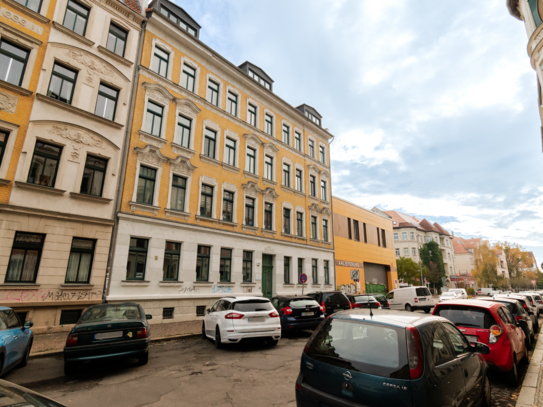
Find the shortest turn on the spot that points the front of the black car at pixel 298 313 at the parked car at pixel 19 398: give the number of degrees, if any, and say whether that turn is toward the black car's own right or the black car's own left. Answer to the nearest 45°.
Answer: approximately 135° to the black car's own left

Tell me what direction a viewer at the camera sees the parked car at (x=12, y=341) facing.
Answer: facing away from the viewer and to the right of the viewer

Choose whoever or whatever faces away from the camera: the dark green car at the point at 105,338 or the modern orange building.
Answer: the dark green car

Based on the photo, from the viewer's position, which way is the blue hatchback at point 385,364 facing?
facing away from the viewer and to the right of the viewer

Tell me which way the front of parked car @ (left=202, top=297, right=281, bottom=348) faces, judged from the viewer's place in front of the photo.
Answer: facing away from the viewer and to the left of the viewer

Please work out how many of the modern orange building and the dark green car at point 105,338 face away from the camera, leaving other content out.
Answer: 1

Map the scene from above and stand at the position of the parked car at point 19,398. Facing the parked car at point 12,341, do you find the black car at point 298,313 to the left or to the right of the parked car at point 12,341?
right

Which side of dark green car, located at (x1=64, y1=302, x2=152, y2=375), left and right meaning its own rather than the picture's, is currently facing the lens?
back

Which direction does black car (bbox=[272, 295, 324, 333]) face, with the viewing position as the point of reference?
facing away from the viewer and to the left of the viewer

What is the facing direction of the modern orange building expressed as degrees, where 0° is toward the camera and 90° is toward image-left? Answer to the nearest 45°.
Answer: approximately 315°

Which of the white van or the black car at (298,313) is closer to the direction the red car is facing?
the white van

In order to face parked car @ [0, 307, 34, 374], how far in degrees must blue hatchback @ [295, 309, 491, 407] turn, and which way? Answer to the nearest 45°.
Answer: approximately 135° to its left
